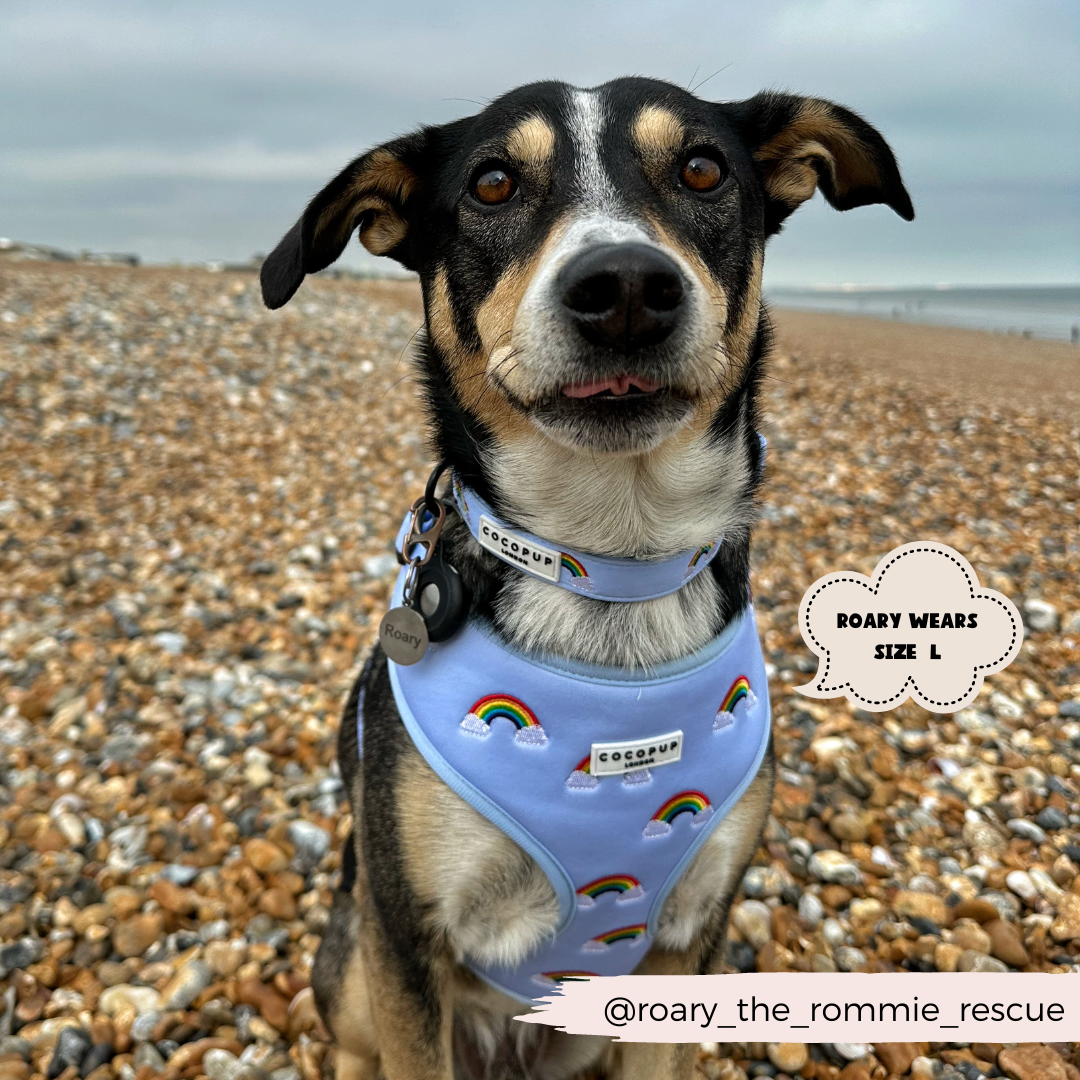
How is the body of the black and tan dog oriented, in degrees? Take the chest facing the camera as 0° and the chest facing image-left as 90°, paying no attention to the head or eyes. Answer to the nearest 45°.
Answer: approximately 0°
